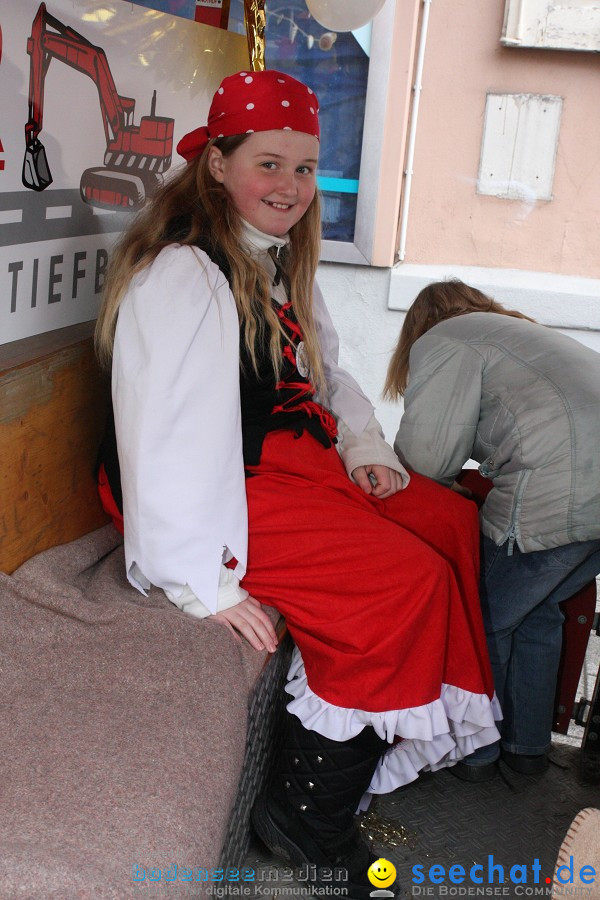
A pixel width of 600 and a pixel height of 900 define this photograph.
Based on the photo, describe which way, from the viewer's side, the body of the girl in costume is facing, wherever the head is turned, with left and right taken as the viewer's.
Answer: facing the viewer and to the right of the viewer

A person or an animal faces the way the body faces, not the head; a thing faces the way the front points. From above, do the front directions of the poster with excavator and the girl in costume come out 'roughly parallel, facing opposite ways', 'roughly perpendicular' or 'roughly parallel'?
roughly parallel

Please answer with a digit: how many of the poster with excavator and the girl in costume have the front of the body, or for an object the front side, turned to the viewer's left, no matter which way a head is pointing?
0

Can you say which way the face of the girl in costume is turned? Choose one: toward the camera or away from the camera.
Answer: toward the camera

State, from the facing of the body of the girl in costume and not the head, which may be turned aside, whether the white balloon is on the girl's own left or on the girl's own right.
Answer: on the girl's own left

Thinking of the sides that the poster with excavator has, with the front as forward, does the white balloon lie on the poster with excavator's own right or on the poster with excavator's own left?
on the poster with excavator's own left

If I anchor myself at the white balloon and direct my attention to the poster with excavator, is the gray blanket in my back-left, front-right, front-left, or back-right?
front-left

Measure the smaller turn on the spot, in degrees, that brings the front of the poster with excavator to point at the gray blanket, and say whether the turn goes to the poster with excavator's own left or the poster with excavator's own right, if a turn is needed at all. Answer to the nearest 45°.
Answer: approximately 45° to the poster with excavator's own right
